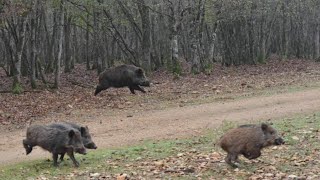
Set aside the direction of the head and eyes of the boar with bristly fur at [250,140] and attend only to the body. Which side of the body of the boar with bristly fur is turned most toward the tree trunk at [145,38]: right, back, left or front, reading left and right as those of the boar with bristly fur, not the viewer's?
left

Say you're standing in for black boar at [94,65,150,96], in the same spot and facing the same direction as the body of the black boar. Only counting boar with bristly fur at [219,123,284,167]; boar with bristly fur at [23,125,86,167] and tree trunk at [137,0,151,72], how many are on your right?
2

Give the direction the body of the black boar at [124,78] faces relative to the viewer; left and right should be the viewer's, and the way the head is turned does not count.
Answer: facing to the right of the viewer

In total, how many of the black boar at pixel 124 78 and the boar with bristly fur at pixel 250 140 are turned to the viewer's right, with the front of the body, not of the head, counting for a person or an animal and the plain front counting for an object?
2

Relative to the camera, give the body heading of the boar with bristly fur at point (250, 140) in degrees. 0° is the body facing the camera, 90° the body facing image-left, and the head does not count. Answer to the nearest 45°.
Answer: approximately 270°

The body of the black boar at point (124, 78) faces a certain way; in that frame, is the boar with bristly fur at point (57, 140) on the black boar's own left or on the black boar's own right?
on the black boar's own right

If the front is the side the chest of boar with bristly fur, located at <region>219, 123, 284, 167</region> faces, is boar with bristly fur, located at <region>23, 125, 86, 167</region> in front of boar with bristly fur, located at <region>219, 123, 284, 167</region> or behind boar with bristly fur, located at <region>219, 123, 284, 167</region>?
behind

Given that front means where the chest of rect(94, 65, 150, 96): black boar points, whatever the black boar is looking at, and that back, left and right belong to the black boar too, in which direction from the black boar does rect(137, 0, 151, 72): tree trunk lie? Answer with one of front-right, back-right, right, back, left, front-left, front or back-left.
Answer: left
